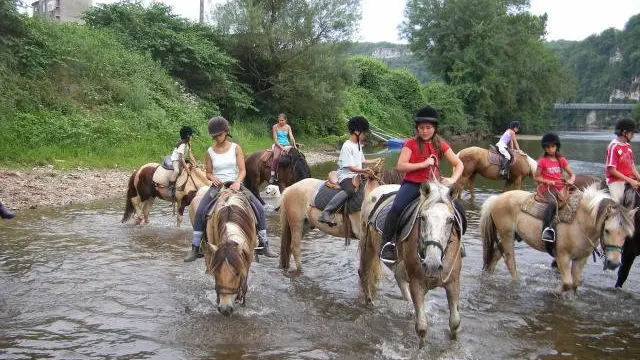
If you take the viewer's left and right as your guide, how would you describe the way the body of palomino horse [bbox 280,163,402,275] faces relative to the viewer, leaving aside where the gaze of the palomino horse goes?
facing to the right of the viewer

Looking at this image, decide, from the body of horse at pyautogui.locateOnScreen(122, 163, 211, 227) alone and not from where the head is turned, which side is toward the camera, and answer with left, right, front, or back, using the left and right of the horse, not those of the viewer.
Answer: right

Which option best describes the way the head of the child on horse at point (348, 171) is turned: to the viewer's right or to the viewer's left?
to the viewer's right

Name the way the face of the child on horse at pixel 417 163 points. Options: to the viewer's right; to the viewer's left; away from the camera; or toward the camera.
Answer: toward the camera

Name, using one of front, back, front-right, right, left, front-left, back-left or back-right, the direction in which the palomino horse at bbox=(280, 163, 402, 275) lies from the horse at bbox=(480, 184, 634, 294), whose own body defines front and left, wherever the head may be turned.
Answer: back-right

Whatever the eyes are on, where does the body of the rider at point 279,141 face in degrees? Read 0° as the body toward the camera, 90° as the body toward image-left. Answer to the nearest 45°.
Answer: approximately 315°

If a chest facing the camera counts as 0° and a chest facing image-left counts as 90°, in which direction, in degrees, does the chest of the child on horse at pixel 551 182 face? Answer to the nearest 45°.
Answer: approximately 0°

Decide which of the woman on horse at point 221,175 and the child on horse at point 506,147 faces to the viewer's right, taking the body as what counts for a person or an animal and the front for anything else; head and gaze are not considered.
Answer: the child on horse at point 506,147

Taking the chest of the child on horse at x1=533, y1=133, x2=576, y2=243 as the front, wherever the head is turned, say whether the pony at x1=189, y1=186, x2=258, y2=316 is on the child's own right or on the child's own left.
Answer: on the child's own right

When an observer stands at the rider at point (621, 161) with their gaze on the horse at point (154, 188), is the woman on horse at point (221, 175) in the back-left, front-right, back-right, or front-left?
front-left

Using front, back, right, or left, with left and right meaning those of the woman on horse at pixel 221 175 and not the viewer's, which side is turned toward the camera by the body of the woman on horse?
front

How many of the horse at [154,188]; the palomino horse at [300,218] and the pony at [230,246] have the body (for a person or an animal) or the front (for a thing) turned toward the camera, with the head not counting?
1

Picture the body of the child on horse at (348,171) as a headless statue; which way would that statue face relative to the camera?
to the viewer's right

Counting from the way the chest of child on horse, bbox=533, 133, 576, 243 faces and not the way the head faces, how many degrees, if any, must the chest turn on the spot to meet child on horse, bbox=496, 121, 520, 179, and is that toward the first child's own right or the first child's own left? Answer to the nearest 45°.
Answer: approximately 180°

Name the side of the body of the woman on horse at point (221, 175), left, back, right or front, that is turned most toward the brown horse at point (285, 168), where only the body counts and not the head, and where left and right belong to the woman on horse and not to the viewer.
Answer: back
